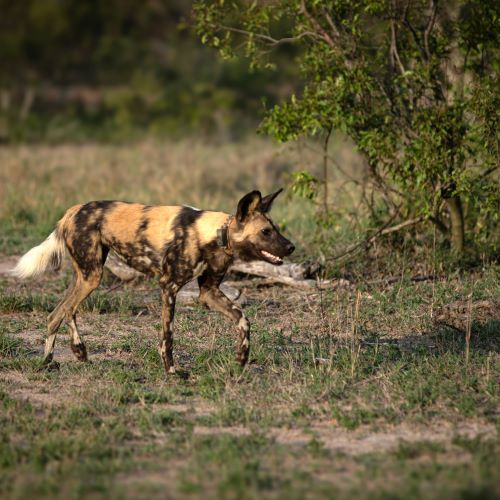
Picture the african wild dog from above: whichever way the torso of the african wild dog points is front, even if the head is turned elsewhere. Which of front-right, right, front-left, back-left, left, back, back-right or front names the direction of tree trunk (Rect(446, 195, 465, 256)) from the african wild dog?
front-left

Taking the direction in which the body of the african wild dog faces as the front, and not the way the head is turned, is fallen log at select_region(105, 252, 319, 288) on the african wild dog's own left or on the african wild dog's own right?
on the african wild dog's own left

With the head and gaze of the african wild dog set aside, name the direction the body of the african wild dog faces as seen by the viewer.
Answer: to the viewer's right

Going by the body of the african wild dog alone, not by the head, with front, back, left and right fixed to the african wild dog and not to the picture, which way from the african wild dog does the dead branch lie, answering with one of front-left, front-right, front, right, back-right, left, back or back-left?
front-left

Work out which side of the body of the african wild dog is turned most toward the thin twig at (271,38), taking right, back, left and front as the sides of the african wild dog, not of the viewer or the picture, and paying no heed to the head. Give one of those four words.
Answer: left

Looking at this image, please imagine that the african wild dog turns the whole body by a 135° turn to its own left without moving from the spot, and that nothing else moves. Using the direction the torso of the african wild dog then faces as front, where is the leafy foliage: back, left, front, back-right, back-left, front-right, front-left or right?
right

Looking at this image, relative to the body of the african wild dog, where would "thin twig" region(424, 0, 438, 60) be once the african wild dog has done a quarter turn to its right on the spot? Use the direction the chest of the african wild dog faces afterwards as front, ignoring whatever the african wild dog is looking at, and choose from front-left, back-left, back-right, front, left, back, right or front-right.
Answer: back-left
